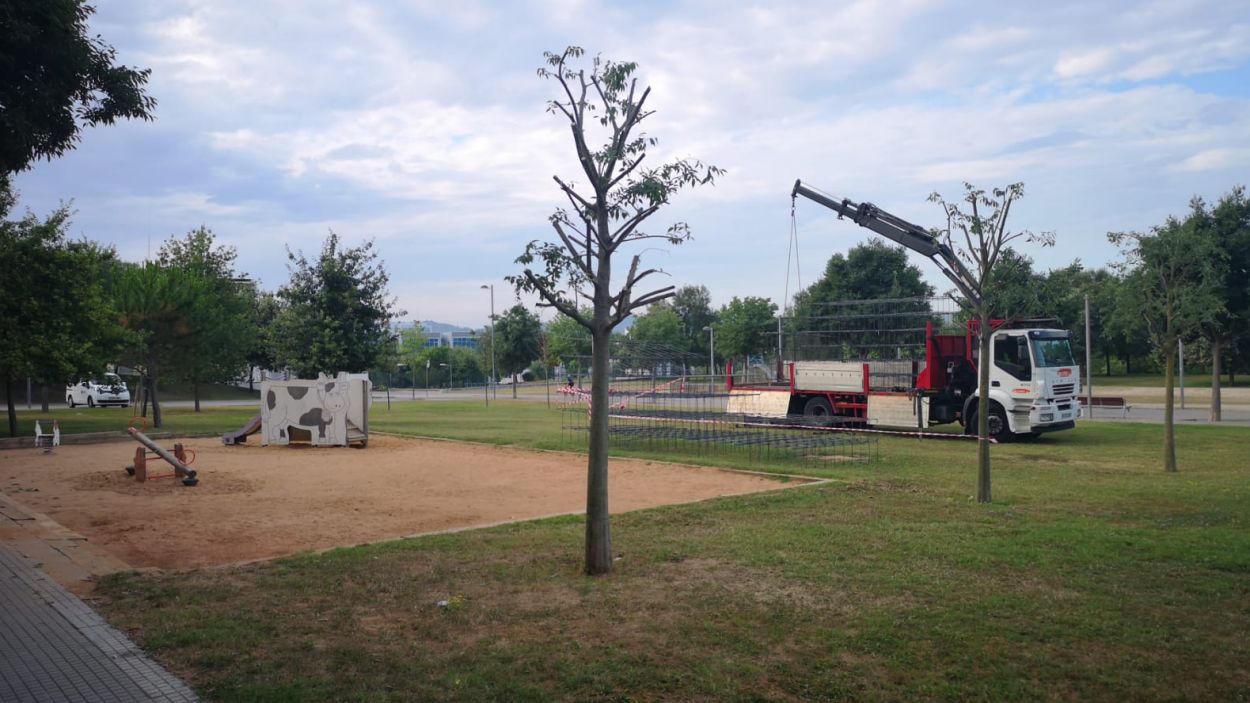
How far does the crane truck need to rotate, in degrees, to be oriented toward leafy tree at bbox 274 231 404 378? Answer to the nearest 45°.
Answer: approximately 135° to its right

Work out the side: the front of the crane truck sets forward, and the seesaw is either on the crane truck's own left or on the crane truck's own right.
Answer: on the crane truck's own right

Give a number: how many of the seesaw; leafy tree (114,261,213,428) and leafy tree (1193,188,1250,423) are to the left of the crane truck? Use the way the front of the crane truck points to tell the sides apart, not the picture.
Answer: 1

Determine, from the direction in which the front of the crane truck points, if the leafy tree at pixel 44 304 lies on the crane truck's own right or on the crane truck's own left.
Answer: on the crane truck's own right

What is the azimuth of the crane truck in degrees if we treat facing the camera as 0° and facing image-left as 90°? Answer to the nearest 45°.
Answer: approximately 315°

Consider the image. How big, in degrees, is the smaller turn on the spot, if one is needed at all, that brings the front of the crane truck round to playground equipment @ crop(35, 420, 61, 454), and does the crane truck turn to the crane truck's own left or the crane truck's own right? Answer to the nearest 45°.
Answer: approximately 135° to the crane truck's own right

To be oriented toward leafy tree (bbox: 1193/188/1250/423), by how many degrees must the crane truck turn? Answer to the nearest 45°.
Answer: approximately 90° to its left

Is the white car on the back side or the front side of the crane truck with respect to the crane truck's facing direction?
on the back side
